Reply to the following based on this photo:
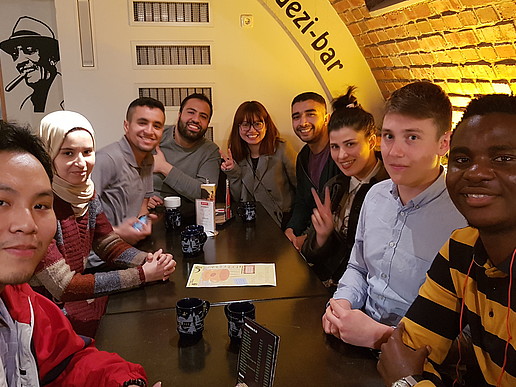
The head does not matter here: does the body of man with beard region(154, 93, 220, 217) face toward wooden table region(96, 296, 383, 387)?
yes

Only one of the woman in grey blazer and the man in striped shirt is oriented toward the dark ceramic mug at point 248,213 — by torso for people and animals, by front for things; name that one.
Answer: the woman in grey blazer

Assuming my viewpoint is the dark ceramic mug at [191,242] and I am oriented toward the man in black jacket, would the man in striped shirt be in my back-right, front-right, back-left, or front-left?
back-right

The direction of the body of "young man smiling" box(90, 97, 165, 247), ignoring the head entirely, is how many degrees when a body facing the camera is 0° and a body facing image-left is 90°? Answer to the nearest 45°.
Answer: approximately 315°

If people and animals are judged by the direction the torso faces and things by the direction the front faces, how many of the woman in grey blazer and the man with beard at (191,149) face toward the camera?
2

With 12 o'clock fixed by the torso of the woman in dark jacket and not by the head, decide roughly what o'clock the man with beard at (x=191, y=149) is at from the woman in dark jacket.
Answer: The man with beard is roughly at 3 o'clock from the woman in dark jacket.

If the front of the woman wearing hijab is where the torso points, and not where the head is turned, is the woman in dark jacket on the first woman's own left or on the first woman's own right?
on the first woman's own left

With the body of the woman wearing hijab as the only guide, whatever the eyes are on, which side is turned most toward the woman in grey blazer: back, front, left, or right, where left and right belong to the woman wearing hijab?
left

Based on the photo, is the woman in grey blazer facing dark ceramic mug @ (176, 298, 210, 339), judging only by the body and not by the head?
yes

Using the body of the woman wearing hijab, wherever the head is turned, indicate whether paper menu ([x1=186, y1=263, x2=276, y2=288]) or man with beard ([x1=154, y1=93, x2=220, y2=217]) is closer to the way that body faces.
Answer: the paper menu
